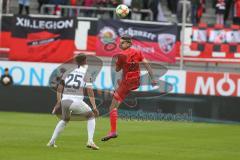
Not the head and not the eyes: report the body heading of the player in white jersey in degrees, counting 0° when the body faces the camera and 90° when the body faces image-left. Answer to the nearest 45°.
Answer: approximately 225°

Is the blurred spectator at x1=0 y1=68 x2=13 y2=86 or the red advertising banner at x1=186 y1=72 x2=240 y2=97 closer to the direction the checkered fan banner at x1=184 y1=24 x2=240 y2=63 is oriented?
the red advertising banner

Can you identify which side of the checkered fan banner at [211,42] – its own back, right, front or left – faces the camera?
front

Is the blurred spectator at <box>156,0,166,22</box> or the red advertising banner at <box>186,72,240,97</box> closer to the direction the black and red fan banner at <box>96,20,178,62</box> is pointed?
the red advertising banner

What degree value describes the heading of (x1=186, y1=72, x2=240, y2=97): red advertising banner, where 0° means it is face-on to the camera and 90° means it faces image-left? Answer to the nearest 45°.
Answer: approximately 0°

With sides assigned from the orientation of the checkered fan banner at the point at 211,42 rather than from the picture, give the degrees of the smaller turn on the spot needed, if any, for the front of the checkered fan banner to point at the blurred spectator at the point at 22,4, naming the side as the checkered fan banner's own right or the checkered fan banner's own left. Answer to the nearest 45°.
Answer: approximately 90° to the checkered fan banner's own right

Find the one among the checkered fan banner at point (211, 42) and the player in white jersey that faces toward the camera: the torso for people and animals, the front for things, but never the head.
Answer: the checkered fan banner

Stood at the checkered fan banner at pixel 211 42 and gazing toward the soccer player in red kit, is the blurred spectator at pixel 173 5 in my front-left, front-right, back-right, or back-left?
back-right

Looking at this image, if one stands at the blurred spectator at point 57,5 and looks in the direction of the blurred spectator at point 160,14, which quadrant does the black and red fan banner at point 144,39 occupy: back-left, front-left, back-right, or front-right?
front-right

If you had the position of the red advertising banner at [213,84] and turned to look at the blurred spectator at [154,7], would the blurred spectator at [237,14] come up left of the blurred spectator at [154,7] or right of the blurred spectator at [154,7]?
right

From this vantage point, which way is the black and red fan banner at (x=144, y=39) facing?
toward the camera

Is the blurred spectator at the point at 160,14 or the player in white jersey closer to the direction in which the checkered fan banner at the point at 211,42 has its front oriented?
the player in white jersey

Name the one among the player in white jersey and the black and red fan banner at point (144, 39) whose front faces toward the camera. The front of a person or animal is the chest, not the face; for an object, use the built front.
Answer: the black and red fan banner

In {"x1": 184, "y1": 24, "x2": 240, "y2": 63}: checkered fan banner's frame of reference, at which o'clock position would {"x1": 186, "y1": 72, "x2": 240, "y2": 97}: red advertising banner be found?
{"x1": 186, "y1": 72, "x2": 240, "y2": 97}: red advertising banner is roughly at 12 o'clock from {"x1": 184, "y1": 24, "x2": 240, "y2": 63}: checkered fan banner.
